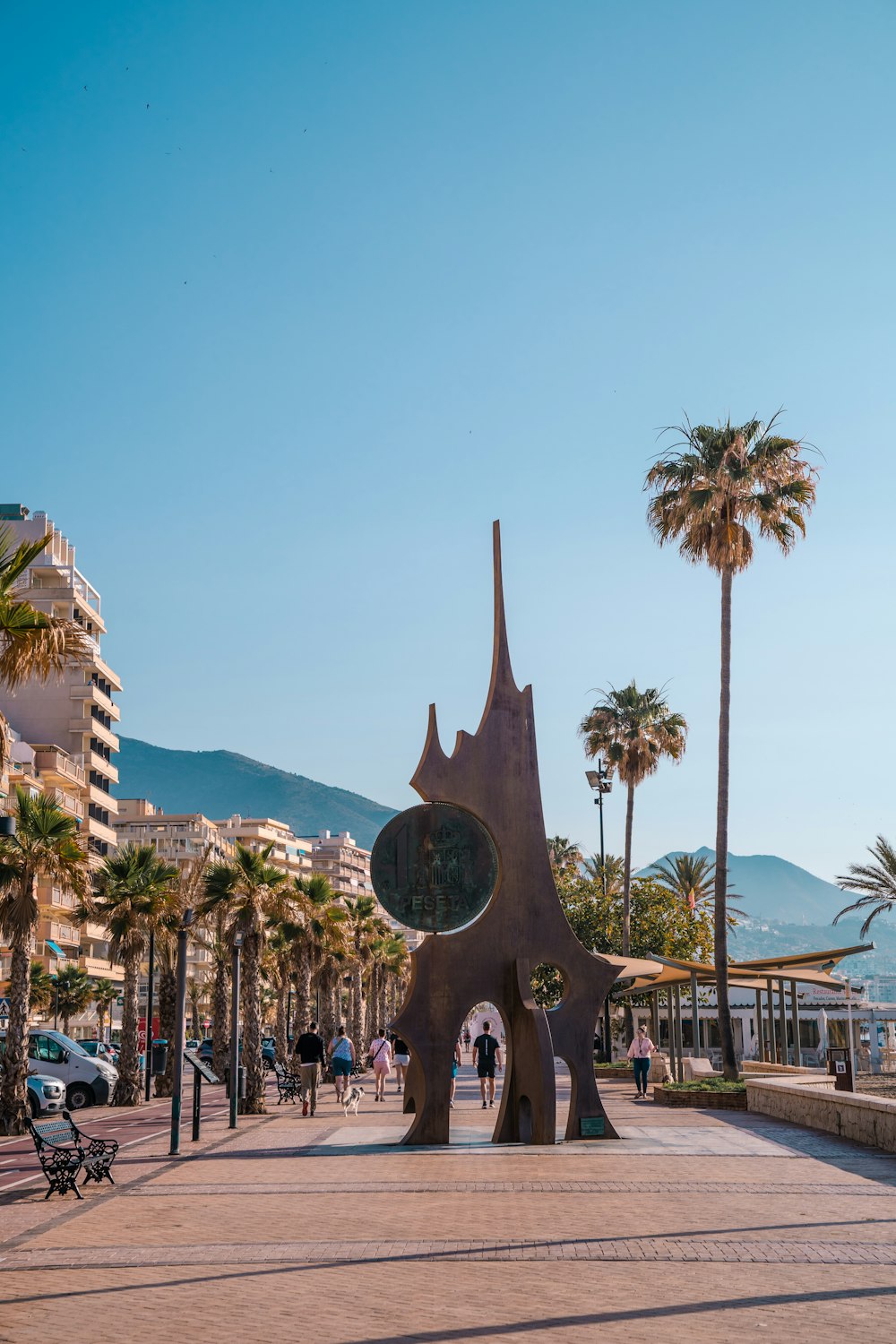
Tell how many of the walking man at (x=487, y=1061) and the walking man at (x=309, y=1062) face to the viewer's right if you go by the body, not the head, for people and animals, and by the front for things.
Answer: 0

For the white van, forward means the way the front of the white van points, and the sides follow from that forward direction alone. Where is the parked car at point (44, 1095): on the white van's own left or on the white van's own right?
on the white van's own right

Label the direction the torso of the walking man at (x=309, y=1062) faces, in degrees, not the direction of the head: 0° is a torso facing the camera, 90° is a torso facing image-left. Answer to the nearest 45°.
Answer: approximately 180°

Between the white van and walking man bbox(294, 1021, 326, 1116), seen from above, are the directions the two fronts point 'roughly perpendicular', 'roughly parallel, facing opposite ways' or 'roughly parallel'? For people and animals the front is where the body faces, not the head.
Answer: roughly perpendicular

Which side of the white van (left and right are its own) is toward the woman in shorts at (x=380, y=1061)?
front

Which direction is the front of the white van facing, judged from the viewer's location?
facing to the right of the viewer
